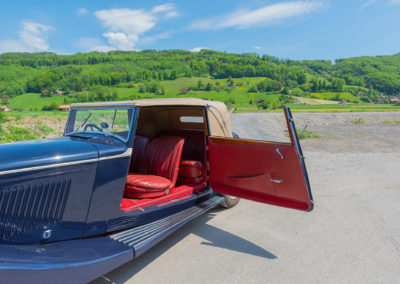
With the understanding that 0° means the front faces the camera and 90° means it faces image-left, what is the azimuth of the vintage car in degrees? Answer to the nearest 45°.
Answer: approximately 45°
